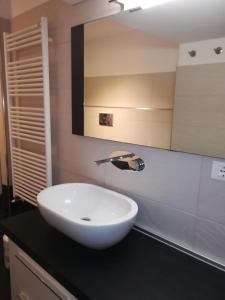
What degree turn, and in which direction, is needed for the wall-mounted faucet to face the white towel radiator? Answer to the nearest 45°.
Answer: approximately 90° to its right

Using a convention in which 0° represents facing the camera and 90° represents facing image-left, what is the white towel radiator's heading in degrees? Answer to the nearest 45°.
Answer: approximately 45°

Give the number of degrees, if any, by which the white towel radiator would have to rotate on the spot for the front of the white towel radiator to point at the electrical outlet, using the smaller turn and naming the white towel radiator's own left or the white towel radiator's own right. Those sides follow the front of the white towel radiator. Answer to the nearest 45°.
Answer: approximately 90° to the white towel radiator's own left

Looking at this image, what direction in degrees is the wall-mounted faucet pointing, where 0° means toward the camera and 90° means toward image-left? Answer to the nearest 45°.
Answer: approximately 45°

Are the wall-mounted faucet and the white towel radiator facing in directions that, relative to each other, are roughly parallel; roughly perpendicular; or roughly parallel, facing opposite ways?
roughly parallel

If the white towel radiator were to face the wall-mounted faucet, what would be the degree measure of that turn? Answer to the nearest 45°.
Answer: approximately 90° to its left

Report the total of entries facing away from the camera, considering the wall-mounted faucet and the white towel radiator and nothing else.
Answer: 0
